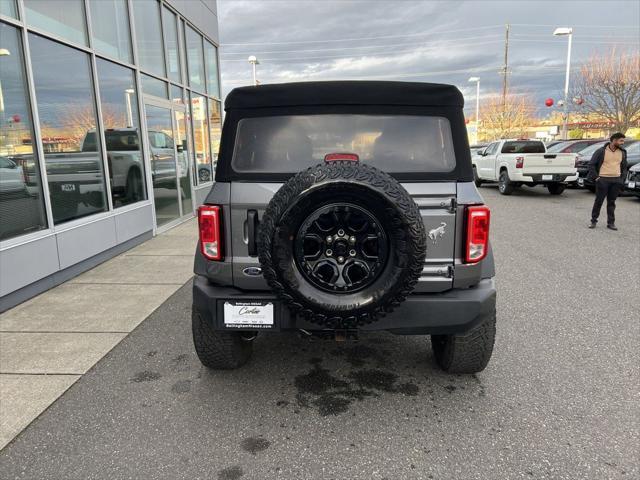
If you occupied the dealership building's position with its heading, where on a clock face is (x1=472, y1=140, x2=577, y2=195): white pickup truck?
The white pickup truck is roughly at 10 o'clock from the dealership building.

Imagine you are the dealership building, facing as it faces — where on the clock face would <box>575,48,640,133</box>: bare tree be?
The bare tree is roughly at 10 o'clock from the dealership building.

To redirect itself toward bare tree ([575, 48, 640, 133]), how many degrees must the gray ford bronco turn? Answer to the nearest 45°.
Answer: approximately 45° to its right

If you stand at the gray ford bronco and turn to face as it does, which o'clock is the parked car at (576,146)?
The parked car is roughly at 1 o'clock from the gray ford bronco.

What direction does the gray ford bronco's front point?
away from the camera

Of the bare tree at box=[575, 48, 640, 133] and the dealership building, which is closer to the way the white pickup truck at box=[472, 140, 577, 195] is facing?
the bare tree

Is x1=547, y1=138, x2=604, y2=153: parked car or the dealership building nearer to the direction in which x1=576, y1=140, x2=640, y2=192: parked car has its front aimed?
the dealership building

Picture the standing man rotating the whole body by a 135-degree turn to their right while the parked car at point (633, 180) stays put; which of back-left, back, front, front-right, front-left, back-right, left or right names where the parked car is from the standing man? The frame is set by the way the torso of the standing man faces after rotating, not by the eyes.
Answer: right

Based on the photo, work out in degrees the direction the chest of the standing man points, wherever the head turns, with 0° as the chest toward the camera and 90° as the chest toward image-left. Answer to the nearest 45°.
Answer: approximately 315°

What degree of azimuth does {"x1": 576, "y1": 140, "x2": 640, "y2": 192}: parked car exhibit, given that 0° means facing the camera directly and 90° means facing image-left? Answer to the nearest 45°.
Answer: approximately 45°

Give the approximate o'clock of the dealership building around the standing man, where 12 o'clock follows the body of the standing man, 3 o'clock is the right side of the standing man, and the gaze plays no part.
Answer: The dealership building is roughly at 3 o'clock from the standing man.

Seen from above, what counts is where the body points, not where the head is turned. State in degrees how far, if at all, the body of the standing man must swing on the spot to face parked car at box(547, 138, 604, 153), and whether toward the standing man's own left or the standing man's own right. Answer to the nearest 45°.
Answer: approximately 135° to the standing man's own left

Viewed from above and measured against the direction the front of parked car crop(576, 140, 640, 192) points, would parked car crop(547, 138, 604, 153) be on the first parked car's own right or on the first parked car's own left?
on the first parked car's own right

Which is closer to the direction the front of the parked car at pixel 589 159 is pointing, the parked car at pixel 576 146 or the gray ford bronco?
the gray ford bronco

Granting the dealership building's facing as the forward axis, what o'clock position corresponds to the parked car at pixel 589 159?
The parked car is roughly at 10 o'clock from the dealership building.

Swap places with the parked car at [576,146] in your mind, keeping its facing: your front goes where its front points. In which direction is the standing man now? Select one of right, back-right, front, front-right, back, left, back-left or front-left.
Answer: front-left

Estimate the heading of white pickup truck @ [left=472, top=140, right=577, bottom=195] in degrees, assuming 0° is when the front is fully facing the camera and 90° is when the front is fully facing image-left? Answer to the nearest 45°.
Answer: approximately 135°

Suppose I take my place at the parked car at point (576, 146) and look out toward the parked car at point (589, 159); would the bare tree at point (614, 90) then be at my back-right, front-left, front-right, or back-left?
back-left

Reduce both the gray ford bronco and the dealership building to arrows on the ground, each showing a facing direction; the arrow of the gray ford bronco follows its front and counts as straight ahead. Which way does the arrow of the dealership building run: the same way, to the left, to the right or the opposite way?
to the right
